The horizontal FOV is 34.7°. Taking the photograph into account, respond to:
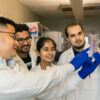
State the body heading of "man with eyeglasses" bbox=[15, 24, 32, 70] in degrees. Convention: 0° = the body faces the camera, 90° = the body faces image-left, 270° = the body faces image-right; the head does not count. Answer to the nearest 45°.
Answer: approximately 315°

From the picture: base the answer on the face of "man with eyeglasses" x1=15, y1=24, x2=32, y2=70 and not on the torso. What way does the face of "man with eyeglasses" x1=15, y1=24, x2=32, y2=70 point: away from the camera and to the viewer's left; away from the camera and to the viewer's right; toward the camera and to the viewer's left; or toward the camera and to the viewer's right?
toward the camera and to the viewer's right
